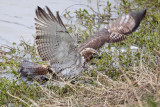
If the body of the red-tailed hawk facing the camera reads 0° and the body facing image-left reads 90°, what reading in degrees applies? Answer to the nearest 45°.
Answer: approximately 315°
